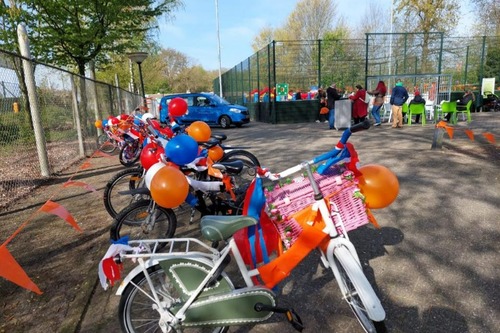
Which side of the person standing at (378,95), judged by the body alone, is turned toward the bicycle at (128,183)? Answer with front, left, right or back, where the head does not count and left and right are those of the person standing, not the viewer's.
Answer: left

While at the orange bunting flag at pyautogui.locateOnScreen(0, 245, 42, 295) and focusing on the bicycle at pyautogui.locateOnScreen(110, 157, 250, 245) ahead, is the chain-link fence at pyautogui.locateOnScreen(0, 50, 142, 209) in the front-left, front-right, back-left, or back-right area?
front-left

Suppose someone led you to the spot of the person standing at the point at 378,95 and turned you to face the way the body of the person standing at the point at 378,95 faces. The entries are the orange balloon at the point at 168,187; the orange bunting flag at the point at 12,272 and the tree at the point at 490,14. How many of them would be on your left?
2

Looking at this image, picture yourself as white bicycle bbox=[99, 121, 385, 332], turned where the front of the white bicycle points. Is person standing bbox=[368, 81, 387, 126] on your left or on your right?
on your left

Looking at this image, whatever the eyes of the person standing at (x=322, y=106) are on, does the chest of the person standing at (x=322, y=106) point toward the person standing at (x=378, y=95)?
no

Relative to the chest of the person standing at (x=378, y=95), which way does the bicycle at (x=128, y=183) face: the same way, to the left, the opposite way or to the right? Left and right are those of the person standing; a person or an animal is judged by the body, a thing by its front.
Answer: to the left
